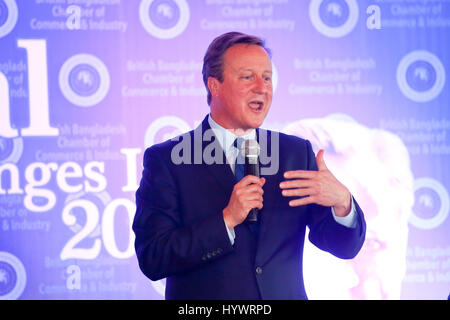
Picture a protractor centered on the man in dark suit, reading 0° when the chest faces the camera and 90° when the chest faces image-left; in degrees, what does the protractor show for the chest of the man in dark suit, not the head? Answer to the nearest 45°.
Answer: approximately 315°
